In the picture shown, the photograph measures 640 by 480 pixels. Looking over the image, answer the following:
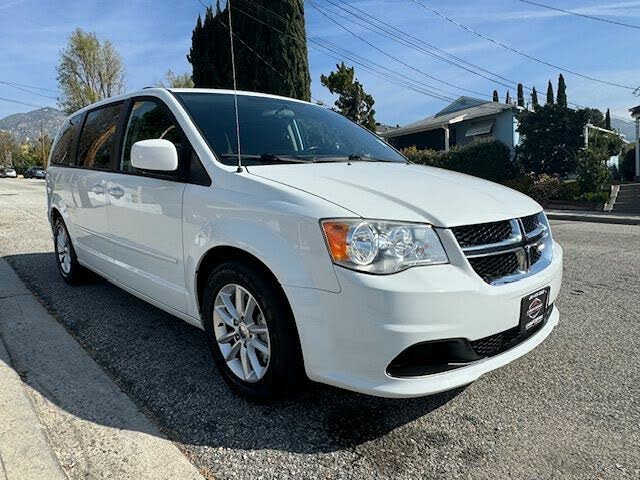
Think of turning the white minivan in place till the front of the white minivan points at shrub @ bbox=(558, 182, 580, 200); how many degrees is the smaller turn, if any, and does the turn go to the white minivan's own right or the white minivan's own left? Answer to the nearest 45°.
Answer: approximately 90° to the white minivan's own left

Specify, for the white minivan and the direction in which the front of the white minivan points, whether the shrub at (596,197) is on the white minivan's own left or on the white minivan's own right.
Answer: on the white minivan's own left

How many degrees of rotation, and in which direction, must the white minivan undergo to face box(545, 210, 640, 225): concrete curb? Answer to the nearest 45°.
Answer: approximately 90° to its left

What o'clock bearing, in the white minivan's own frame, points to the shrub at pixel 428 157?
The shrub is roughly at 8 o'clock from the white minivan.

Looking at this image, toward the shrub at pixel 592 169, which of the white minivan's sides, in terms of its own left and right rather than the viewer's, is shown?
left

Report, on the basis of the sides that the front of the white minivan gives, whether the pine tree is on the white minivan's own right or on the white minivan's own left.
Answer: on the white minivan's own left

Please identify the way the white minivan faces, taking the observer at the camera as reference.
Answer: facing the viewer and to the right of the viewer

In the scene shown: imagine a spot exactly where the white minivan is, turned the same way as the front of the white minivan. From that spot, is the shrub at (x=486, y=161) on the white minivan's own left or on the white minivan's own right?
on the white minivan's own left

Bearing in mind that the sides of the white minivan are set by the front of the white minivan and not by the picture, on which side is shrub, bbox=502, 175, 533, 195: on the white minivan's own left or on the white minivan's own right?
on the white minivan's own left

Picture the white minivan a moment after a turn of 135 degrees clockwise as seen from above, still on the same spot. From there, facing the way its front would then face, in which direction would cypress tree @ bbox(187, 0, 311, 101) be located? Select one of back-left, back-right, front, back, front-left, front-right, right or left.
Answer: right
